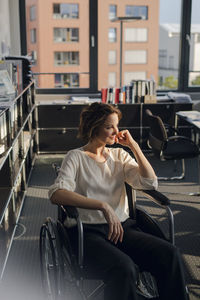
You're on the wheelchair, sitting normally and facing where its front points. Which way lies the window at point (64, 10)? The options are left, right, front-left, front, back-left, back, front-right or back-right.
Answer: back-left

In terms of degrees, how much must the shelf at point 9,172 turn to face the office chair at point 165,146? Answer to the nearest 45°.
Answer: approximately 45° to its left

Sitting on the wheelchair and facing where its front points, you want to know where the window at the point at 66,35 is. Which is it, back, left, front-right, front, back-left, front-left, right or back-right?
back-left

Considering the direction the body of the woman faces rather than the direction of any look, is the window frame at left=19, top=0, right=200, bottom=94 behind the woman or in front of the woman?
behind

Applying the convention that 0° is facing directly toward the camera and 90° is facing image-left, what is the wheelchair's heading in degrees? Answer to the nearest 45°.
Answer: approximately 315°

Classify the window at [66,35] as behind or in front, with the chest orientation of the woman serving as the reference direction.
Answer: behind

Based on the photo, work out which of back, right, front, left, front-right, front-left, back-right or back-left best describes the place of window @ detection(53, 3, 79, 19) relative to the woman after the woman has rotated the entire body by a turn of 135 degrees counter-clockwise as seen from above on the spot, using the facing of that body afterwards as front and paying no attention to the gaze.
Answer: front

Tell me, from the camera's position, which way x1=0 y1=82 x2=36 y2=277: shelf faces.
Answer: facing to the right of the viewer

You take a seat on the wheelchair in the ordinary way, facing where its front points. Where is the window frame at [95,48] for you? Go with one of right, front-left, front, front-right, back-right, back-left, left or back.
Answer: back-left

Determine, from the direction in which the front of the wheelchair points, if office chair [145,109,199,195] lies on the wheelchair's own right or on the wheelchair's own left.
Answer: on the wheelchair's own left

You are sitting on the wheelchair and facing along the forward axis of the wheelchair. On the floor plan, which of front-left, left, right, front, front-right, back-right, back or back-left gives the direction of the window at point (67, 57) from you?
back-left

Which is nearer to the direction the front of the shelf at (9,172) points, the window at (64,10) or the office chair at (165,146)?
the office chair
